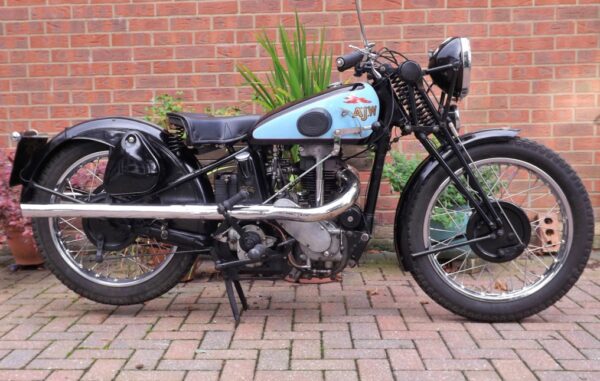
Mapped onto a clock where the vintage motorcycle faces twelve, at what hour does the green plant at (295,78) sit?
The green plant is roughly at 9 o'clock from the vintage motorcycle.

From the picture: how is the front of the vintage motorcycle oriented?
to the viewer's right

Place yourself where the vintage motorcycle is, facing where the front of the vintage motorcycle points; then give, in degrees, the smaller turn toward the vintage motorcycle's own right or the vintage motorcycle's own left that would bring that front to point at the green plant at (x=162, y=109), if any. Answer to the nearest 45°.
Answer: approximately 135° to the vintage motorcycle's own left

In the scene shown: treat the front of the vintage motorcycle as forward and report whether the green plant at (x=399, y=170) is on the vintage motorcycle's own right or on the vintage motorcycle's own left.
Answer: on the vintage motorcycle's own left

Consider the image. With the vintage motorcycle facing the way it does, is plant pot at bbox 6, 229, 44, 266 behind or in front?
behind

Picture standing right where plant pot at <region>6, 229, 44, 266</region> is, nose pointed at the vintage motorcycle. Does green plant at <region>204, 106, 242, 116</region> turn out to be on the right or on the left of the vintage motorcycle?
left

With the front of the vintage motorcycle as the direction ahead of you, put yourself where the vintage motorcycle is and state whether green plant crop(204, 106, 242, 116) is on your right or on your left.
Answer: on your left
